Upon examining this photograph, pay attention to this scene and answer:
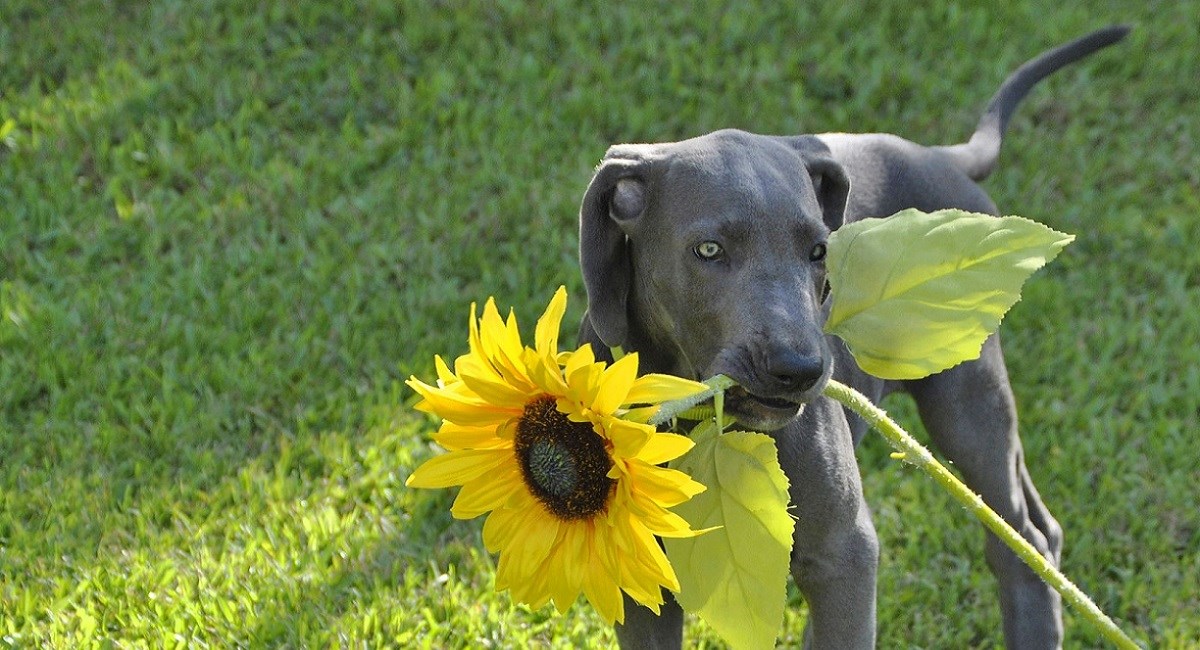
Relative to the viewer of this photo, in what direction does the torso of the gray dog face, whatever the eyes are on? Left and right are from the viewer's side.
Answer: facing the viewer and to the left of the viewer
